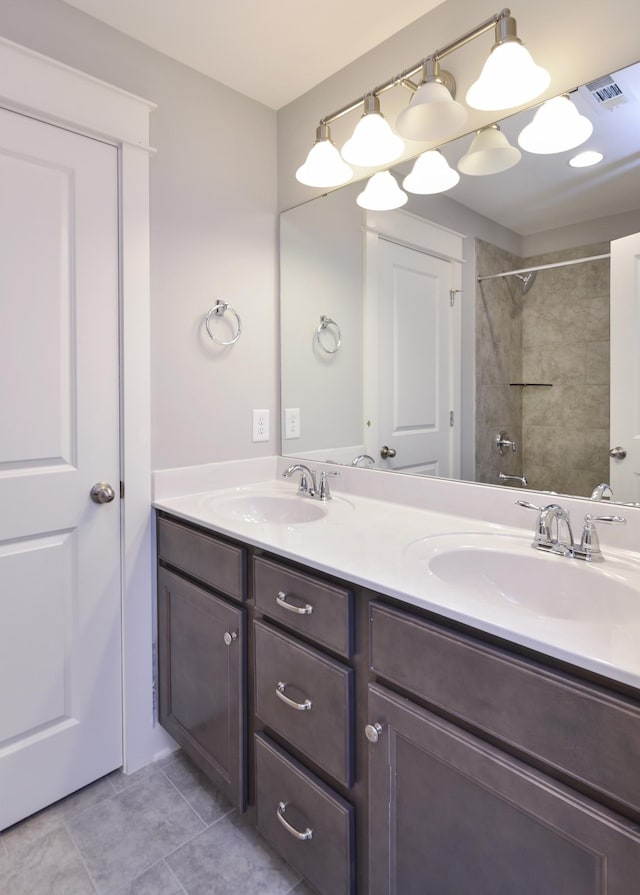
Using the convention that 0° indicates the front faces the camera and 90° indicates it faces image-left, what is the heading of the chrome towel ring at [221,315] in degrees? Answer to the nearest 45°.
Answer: approximately 315°

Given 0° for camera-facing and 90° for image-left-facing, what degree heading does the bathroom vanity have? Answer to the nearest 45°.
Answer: approximately 45°

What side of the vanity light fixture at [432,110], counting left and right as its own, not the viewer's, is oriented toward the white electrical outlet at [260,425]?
right

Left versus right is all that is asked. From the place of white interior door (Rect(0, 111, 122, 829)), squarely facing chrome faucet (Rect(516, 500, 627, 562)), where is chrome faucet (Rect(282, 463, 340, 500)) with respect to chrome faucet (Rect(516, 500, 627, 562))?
left

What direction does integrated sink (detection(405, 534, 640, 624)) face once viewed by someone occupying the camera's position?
facing the viewer and to the left of the viewer

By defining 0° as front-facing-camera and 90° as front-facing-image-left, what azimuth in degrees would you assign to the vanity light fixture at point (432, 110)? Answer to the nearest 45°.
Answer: approximately 45°

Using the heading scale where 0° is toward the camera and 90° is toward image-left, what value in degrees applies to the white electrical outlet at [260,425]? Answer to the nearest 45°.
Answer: approximately 315°
